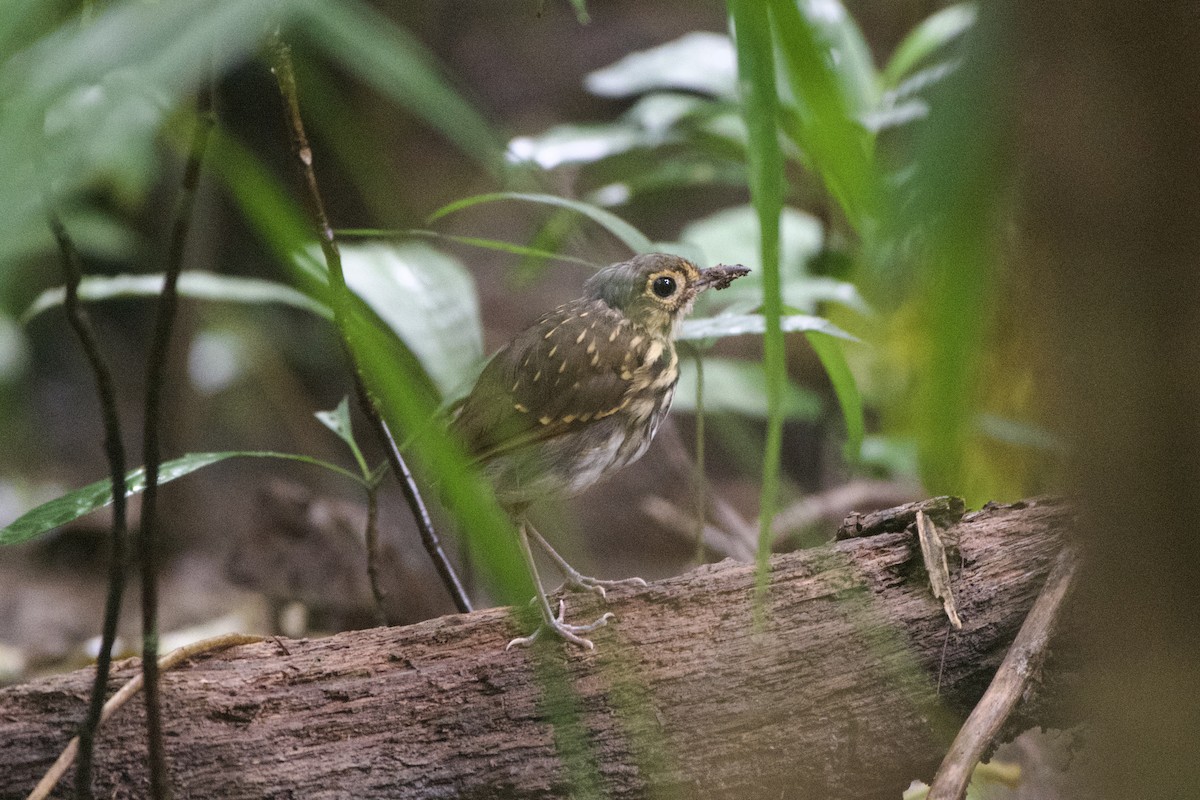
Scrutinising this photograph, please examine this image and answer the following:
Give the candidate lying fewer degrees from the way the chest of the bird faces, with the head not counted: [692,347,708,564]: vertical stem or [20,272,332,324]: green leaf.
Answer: the vertical stem

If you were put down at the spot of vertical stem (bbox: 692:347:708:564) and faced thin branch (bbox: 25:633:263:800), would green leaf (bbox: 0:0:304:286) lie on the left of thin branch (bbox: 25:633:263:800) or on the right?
left

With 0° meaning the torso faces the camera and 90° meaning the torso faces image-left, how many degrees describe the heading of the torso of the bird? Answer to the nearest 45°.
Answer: approximately 270°

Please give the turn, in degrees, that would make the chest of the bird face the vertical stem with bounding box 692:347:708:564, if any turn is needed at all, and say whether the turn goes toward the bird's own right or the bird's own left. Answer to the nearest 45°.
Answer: approximately 45° to the bird's own left

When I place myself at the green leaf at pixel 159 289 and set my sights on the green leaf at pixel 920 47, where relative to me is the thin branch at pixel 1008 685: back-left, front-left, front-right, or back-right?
front-right
